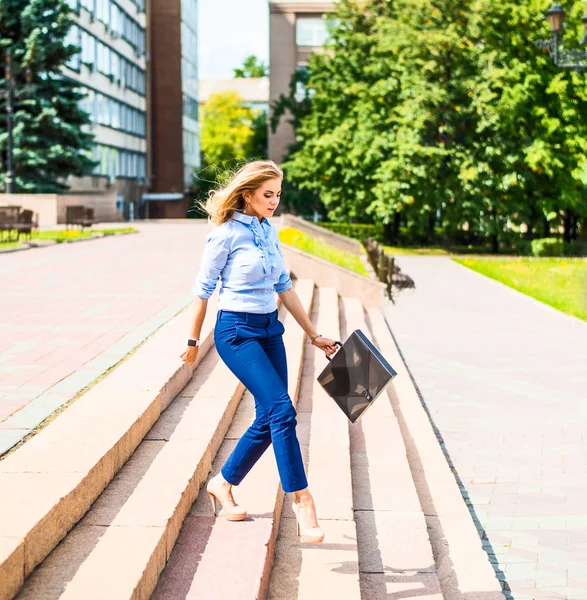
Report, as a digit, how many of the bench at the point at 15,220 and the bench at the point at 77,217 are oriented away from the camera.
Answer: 0

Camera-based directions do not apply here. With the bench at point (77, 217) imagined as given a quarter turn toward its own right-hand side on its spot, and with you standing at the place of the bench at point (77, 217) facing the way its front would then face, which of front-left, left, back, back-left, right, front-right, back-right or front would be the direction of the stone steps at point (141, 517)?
front-left

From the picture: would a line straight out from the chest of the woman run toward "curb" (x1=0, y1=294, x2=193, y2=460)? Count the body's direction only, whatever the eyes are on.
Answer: no

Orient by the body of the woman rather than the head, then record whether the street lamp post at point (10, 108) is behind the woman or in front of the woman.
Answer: behind

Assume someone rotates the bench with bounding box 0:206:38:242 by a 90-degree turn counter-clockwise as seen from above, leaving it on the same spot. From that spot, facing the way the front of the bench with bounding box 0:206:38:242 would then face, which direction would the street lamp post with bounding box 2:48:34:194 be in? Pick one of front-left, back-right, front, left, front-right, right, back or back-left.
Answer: front-left

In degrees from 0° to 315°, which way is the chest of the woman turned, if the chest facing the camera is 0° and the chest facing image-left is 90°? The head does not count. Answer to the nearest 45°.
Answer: approximately 315°

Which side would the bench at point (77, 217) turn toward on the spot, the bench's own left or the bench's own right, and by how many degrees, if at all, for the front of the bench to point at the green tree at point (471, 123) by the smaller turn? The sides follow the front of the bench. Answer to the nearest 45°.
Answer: approximately 45° to the bench's own left

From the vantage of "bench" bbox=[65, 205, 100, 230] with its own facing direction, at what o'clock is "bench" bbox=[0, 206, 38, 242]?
"bench" bbox=[0, 206, 38, 242] is roughly at 2 o'clock from "bench" bbox=[65, 205, 100, 230].

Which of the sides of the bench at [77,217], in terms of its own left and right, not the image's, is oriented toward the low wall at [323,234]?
front

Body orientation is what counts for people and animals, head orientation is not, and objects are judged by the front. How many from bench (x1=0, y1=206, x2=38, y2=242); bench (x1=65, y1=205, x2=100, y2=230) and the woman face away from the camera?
0

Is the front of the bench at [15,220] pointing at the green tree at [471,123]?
no

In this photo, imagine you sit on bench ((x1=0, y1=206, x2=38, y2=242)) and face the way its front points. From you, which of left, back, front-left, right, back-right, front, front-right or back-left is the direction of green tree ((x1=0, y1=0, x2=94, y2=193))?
back-left

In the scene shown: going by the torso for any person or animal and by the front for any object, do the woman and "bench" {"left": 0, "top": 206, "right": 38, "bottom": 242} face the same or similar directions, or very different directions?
same or similar directions

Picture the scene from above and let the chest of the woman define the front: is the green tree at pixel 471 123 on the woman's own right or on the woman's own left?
on the woman's own left

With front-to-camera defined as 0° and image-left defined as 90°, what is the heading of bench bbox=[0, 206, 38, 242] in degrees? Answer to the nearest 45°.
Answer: approximately 315°

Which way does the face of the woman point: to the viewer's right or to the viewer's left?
to the viewer's right

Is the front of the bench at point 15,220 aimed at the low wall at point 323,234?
no

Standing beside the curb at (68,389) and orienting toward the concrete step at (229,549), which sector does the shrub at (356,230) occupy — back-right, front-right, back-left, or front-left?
back-left

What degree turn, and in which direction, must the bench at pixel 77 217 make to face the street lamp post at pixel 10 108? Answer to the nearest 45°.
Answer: approximately 180°

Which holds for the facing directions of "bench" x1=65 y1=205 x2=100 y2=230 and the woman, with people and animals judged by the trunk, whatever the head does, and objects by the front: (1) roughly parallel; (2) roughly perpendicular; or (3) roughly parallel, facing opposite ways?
roughly parallel
